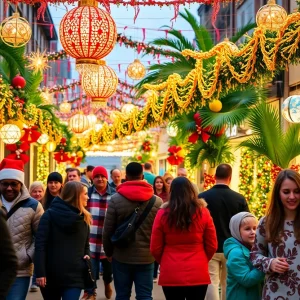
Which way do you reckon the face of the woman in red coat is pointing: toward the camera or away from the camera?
away from the camera

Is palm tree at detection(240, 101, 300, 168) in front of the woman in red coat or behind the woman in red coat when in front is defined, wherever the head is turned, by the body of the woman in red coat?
in front

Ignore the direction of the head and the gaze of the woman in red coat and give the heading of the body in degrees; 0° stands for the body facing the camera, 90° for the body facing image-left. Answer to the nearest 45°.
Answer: approximately 180°

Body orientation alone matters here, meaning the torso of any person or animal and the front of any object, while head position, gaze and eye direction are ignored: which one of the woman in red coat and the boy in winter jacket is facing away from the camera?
the woman in red coat

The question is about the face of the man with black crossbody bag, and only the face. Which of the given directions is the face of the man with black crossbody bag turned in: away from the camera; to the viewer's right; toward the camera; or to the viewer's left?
away from the camera

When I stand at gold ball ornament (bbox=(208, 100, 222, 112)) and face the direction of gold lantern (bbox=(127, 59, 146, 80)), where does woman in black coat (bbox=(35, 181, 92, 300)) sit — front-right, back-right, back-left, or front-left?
back-left

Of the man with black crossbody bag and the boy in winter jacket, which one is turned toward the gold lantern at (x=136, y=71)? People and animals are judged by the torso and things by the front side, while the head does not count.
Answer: the man with black crossbody bag

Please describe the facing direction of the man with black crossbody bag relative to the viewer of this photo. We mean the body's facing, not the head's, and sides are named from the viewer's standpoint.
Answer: facing away from the viewer

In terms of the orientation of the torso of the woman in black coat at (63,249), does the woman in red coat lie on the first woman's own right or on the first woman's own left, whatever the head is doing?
on the first woman's own right
